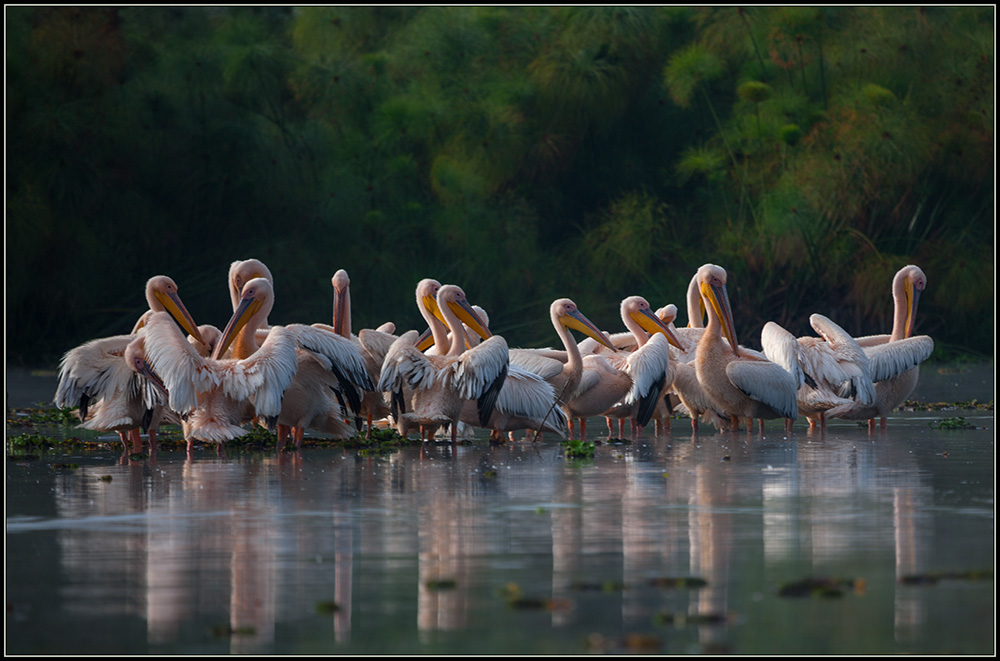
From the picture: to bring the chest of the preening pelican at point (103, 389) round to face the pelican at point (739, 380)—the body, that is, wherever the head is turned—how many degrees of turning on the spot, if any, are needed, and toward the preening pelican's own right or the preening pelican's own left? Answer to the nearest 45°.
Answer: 0° — it already faces it

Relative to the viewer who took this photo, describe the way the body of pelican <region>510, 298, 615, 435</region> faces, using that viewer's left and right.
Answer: facing to the right of the viewer

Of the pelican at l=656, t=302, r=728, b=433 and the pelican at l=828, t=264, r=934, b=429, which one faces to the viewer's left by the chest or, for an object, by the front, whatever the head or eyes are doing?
the pelican at l=656, t=302, r=728, b=433

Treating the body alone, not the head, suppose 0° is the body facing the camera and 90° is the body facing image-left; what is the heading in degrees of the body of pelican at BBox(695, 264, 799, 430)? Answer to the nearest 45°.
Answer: approximately 45°

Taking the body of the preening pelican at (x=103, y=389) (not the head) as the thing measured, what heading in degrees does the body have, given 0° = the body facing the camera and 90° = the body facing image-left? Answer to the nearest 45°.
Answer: approximately 270°

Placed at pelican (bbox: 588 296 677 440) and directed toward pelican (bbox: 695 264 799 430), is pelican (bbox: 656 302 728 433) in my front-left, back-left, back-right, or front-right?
front-left

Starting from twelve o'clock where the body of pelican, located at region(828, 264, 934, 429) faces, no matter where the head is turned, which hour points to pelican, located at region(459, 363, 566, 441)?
pelican, located at region(459, 363, 566, 441) is roughly at 5 o'clock from pelican, located at region(828, 264, 934, 429).

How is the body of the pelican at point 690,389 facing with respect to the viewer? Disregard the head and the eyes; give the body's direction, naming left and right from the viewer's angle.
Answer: facing to the left of the viewer

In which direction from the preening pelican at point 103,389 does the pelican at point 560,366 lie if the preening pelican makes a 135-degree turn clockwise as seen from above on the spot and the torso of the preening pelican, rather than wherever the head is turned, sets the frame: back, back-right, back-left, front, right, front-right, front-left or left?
back-left

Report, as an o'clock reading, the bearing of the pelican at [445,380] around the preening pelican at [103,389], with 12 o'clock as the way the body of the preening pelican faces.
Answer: The pelican is roughly at 12 o'clock from the preening pelican.

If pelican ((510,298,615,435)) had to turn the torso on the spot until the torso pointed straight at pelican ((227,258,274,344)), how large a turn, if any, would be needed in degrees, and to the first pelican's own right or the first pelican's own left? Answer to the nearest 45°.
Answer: approximately 180°

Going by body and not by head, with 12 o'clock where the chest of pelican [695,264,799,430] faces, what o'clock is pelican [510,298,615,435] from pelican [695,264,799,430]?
pelican [510,298,615,435] is roughly at 1 o'clock from pelican [695,264,799,430].
